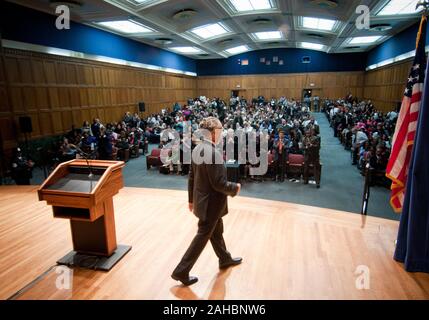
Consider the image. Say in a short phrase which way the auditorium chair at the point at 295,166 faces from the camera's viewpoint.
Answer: facing the viewer

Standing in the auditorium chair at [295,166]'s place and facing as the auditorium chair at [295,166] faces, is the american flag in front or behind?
in front

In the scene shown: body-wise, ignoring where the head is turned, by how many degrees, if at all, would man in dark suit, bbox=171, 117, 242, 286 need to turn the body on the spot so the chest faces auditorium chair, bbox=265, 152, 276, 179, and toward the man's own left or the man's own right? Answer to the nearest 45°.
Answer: approximately 45° to the man's own left

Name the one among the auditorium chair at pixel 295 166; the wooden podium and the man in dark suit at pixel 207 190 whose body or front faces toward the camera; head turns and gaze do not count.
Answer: the auditorium chair

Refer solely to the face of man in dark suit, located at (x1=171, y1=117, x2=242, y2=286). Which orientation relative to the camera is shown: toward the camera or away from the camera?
away from the camera

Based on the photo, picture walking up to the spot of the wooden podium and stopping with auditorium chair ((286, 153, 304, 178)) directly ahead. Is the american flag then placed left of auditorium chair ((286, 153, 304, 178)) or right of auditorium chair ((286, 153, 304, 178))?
right

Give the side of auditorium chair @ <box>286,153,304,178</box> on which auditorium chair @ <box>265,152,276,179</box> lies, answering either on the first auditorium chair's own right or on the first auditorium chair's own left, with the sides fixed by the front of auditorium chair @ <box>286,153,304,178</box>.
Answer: on the first auditorium chair's own right

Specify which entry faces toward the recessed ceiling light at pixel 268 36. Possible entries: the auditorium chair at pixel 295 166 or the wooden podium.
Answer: the wooden podium

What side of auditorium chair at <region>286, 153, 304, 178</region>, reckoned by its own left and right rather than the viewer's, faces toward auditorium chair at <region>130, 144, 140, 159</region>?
right

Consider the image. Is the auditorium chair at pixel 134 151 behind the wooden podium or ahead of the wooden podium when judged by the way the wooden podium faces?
ahead

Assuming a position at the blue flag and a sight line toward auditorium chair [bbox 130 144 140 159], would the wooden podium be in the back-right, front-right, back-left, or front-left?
front-left

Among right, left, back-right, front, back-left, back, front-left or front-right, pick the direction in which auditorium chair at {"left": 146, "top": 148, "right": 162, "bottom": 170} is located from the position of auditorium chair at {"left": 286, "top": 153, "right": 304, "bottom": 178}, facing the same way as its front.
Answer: right

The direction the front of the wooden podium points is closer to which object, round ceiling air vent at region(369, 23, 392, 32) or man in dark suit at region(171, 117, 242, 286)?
the round ceiling air vent

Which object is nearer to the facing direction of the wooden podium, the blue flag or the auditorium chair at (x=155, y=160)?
the auditorium chair
